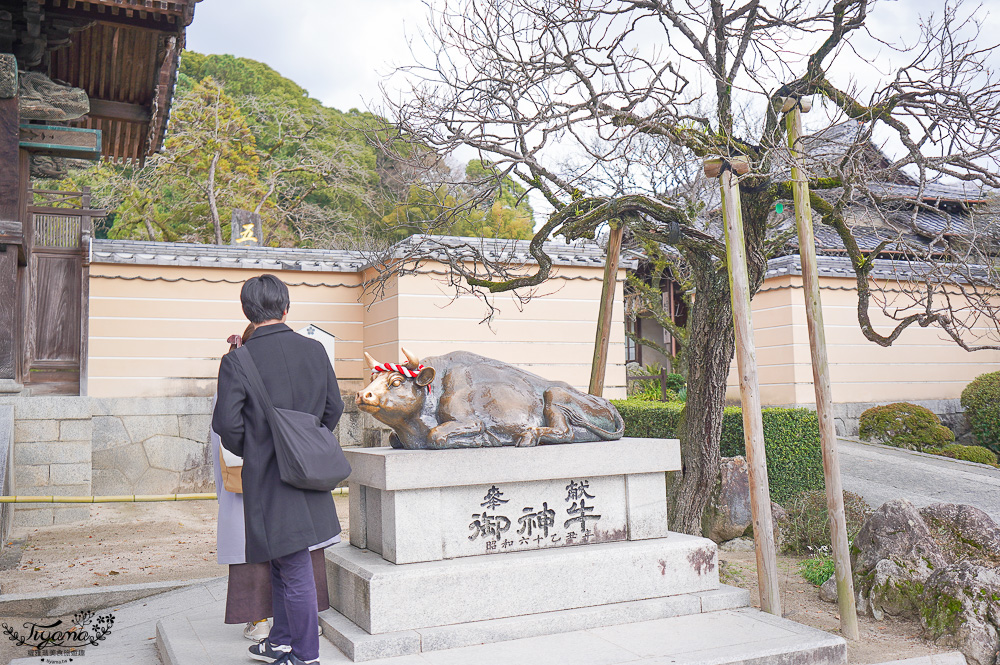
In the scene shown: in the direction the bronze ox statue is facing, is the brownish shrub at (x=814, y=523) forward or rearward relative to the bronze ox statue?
rearward

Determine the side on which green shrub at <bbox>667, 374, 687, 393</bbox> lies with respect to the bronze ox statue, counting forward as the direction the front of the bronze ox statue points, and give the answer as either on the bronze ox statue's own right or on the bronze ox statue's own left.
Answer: on the bronze ox statue's own right

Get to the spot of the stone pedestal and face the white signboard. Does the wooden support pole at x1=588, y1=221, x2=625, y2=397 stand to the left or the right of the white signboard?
right

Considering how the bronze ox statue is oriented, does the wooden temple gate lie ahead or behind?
ahead

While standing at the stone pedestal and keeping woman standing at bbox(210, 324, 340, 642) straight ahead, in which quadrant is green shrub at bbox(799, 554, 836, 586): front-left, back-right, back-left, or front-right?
back-right

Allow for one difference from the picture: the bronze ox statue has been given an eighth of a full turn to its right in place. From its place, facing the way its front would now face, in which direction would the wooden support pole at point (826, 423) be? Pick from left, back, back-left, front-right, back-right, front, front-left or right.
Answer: back-right

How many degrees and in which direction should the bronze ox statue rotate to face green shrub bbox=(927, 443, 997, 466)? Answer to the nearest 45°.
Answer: approximately 135° to its right

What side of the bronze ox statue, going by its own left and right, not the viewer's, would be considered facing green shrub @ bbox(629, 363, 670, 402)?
right

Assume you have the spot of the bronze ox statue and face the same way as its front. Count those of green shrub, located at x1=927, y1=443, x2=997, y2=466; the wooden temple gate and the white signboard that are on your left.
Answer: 0

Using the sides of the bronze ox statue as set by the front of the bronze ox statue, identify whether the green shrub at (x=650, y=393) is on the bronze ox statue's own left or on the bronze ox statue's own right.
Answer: on the bronze ox statue's own right

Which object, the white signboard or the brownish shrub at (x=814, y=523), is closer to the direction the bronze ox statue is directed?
the white signboard

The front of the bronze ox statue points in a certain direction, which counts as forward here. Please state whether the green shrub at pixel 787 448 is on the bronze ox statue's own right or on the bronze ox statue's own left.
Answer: on the bronze ox statue's own right

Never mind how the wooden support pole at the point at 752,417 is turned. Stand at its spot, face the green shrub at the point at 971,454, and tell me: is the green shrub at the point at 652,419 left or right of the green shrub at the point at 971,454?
left

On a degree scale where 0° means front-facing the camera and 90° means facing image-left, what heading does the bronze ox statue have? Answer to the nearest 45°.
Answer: approximately 90°
